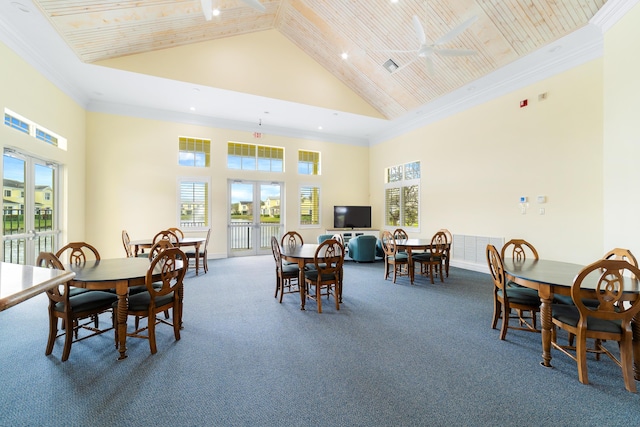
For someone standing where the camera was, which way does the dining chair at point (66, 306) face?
facing away from the viewer and to the right of the viewer

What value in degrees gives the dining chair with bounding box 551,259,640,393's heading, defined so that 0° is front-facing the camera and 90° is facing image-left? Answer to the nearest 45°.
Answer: approximately 135°

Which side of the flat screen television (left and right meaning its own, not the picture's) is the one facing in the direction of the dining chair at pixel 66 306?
front

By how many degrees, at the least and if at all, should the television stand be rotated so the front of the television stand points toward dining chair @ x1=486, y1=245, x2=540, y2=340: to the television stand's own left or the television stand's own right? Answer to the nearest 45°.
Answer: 0° — it already faces it

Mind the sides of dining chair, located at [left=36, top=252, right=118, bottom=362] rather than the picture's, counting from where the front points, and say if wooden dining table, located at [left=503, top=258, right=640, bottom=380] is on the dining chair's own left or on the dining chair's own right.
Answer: on the dining chair's own right

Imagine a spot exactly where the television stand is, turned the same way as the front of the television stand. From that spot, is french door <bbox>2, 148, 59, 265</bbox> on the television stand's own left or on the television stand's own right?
on the television stand's own right

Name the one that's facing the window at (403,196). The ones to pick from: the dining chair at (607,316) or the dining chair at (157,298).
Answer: the dining chair at (607,316)

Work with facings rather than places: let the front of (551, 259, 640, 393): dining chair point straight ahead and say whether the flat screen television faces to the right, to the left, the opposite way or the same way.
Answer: the opposite way

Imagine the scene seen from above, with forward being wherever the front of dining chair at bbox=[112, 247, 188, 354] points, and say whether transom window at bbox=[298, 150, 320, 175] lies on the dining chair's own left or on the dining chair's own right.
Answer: on the dining chair's own right

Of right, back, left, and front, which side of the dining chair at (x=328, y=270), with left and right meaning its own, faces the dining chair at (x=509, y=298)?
back

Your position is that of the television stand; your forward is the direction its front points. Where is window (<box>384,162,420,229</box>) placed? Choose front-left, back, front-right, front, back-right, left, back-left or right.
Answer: left

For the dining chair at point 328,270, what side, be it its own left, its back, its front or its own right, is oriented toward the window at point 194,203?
front
